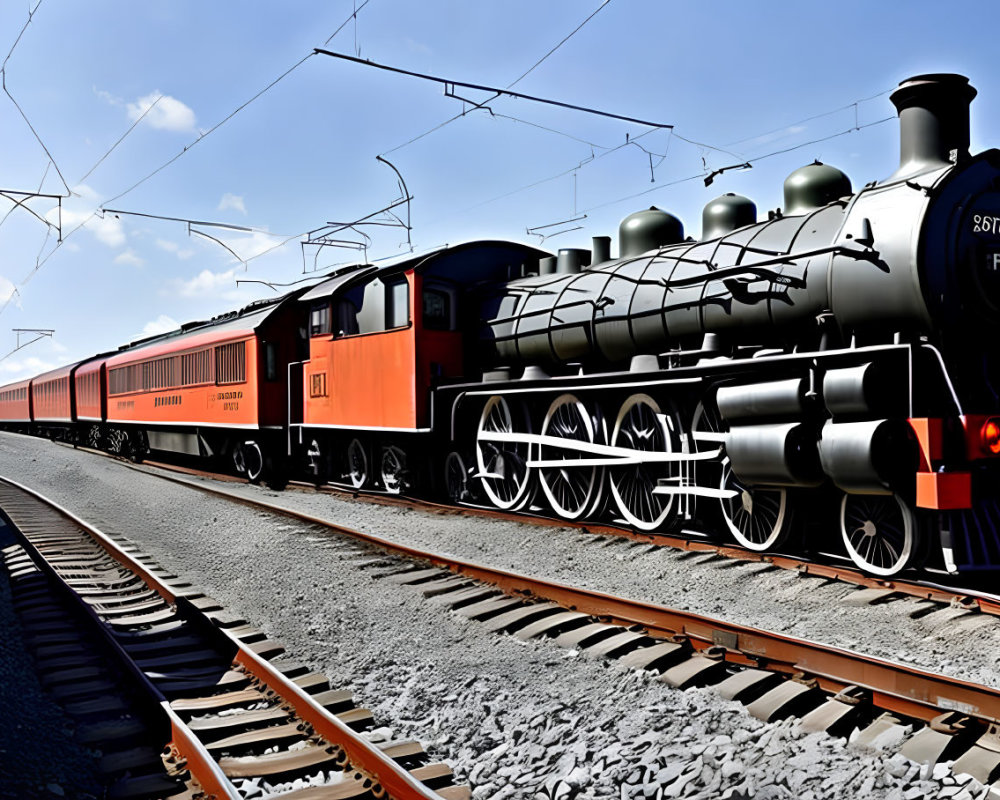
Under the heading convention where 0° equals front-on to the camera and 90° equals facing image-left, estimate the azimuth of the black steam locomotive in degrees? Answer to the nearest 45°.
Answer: approximately 315°

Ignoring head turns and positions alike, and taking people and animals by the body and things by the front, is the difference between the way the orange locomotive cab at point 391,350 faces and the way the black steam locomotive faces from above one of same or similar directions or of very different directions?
same or similar directions

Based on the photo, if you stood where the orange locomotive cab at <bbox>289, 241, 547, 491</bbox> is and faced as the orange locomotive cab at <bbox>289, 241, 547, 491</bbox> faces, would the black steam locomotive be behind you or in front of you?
in front

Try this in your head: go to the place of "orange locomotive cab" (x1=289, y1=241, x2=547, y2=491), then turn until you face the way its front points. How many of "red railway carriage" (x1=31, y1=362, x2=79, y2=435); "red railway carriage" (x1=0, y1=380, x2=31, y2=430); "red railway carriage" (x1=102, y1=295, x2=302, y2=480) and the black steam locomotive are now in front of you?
1

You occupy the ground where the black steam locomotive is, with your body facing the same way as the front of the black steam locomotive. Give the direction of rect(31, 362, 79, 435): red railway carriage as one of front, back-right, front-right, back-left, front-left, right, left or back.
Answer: back

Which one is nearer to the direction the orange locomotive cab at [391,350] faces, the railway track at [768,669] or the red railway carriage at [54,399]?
the railway track

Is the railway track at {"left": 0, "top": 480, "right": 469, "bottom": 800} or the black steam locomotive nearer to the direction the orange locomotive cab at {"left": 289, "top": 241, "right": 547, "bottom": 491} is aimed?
the black steam locomotive

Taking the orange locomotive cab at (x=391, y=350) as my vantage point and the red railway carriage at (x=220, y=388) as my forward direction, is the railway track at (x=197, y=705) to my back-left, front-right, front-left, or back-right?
back-left

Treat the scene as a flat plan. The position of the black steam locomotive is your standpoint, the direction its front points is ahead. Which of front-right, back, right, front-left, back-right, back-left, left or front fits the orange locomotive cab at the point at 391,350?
back

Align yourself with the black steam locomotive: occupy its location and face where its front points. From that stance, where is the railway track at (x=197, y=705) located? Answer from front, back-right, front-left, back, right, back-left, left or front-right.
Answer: right

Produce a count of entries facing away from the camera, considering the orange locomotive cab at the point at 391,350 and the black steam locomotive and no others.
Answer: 0

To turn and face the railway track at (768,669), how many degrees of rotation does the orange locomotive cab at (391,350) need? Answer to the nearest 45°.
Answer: approximately 45° to its right

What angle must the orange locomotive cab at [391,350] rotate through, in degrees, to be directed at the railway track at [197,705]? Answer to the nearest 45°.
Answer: approximately 45° to its right
